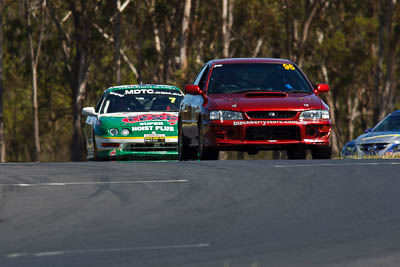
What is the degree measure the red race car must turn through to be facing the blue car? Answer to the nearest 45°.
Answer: approximately 135° to its left

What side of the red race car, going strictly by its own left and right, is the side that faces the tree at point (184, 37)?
back

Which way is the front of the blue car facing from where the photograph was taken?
facing the viewer and to the left of the viewer

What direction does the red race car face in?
toward the camera

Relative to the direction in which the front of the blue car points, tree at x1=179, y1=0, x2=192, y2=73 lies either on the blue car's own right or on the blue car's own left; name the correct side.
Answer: on the blue car's own right

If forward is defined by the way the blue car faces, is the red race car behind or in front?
in front

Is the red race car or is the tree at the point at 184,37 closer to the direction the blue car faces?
the red race car

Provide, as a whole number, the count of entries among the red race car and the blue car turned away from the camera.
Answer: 0
